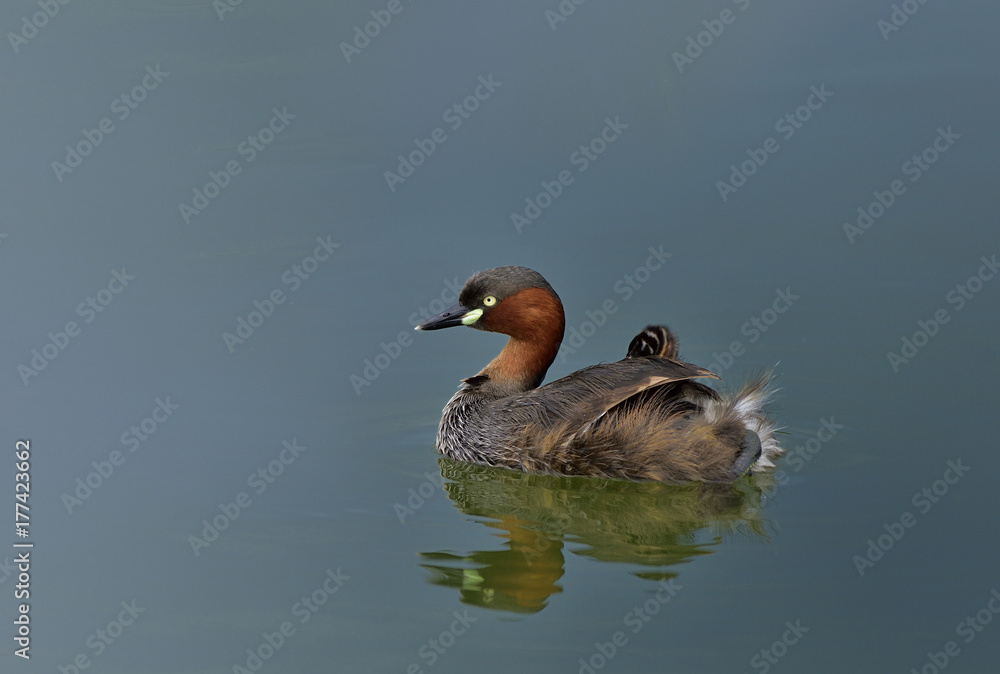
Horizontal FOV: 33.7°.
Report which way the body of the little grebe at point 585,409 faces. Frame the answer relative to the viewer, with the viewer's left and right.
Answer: facing to the left of the viewer
